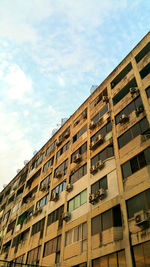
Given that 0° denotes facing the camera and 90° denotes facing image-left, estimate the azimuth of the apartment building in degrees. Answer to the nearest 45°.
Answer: approximately 45°
